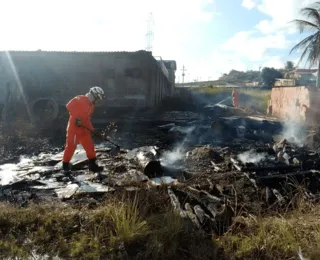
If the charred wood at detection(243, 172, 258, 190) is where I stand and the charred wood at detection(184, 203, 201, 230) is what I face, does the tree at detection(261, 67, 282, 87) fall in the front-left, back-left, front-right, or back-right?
back-right

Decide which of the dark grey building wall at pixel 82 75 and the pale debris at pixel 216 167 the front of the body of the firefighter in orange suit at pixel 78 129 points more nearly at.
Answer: the pale debris

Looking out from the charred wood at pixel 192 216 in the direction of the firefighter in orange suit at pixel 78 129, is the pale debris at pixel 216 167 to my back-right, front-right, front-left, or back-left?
front-right

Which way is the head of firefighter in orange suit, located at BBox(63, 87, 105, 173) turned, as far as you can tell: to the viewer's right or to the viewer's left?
to the viewer's right

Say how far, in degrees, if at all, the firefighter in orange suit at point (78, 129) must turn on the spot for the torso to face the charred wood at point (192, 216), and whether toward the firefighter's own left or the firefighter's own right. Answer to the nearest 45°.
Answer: approximately 90° to the firefighter's own right

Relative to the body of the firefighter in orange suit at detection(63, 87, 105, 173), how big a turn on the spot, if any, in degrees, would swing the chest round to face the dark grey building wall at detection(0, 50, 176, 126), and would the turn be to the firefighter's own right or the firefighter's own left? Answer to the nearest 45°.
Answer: approximately 90° to the firefighter's own left

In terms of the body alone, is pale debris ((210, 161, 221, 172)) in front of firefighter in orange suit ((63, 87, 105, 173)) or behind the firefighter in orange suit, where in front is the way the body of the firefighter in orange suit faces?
in front

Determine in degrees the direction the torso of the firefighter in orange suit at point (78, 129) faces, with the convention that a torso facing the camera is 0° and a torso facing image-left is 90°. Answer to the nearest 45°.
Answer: approximately 270°

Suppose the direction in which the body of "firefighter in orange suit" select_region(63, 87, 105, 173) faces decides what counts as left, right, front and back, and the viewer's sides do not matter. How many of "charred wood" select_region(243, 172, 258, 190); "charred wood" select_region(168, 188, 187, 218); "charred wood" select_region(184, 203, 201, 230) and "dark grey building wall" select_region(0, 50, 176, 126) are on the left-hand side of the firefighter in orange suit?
1

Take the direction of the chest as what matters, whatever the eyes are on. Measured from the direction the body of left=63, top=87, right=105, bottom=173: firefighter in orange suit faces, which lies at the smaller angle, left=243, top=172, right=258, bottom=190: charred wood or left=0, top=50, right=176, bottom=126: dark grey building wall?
the charred wood

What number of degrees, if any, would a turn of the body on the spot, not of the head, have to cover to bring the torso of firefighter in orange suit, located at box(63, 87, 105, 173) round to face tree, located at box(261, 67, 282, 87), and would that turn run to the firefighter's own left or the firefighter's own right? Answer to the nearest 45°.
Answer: approximately 45° to the firefighter's own left

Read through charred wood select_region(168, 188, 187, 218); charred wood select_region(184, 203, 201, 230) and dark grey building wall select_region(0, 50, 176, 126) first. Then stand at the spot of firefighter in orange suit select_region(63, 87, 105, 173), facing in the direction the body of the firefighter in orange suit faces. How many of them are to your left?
1
